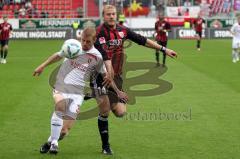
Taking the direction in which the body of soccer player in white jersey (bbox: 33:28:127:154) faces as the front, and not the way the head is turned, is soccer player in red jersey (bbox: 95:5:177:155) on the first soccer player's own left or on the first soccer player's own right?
on the first soccer player's own left

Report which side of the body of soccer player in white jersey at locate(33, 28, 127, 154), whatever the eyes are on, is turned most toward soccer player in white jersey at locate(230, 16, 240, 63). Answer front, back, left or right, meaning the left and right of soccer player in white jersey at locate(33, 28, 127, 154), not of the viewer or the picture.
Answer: back

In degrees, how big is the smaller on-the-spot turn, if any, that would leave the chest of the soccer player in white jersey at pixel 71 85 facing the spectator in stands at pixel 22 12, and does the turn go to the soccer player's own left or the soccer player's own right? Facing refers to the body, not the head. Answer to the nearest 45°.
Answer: approximately 180°

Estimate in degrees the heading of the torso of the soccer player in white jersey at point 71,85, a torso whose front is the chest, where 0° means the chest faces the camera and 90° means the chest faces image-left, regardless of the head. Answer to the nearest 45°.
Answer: approximately 0°
